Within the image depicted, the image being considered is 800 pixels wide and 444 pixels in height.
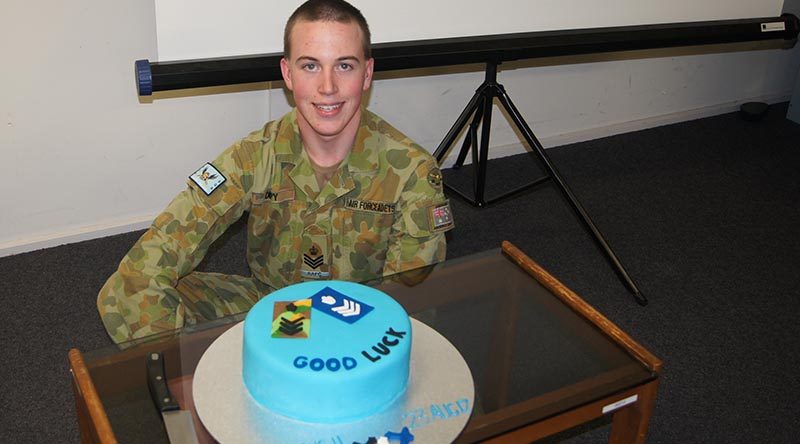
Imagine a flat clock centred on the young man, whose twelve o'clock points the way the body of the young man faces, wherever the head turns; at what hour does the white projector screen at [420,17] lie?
The white projector screen is roughly at 7 o'clock from the young man.

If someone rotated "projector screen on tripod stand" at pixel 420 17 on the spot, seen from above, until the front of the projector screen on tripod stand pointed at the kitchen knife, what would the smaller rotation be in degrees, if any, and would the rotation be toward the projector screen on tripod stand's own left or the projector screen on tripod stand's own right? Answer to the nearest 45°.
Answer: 0° — it already faces it

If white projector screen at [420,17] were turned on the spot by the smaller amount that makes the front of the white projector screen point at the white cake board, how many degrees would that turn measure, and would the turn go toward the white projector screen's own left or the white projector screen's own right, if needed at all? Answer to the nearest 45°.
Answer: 0° — it already faces it

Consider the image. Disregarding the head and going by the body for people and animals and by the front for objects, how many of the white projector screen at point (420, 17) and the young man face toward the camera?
2

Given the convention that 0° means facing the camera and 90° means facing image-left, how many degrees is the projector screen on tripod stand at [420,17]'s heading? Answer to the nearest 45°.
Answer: approximately 0°

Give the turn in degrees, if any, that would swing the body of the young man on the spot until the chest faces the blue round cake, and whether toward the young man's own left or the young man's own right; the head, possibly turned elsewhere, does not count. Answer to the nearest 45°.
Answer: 0° — they already face it

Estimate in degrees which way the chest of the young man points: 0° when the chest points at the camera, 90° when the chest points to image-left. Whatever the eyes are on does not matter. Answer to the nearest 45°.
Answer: approximately 0°
